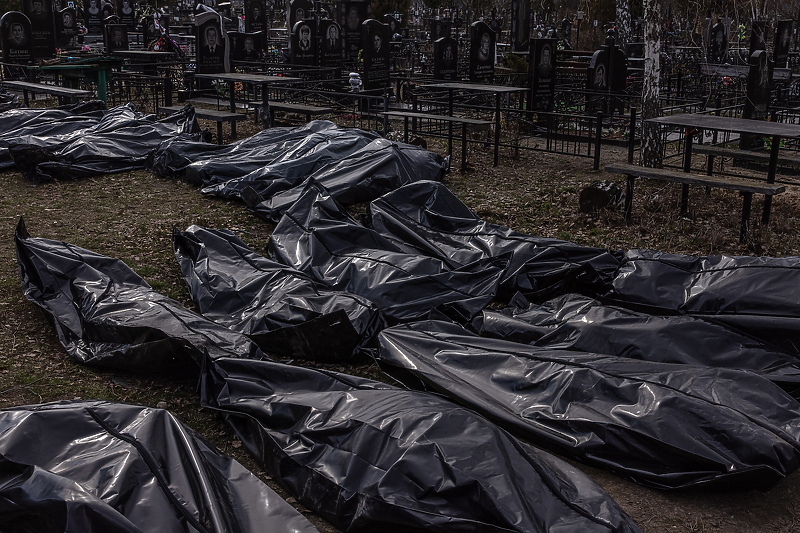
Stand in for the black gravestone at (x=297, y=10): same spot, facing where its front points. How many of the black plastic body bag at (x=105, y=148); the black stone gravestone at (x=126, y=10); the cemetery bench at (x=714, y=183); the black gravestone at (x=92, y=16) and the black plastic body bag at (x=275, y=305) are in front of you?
3

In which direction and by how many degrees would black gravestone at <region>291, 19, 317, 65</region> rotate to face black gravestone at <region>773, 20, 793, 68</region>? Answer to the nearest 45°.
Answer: approximately 90° to its left

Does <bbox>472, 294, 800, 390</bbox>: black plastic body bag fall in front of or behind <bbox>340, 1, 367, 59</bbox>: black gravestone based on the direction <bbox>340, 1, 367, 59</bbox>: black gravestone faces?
in front

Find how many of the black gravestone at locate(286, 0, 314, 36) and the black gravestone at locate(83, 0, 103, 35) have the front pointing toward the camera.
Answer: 2

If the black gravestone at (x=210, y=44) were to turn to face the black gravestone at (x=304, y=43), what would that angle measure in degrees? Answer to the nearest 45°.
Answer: approximately 135° to its left

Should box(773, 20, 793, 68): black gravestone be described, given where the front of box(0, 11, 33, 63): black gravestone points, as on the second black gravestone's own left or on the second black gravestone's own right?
on the second black gravestone's own left

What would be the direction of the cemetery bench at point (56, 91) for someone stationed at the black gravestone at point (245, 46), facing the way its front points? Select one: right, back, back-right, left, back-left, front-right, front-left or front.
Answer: front-right

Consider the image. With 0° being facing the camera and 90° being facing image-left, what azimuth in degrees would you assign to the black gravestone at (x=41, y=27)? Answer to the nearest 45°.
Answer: approximately 0°

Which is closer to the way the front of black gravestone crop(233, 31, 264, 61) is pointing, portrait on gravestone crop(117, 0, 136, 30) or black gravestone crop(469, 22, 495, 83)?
the black gravestone

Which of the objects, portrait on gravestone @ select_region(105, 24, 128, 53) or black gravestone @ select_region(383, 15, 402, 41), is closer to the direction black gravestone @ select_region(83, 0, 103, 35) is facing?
the portrait on gravestone

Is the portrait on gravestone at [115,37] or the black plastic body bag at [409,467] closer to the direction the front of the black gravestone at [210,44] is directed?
the black plastic body bag

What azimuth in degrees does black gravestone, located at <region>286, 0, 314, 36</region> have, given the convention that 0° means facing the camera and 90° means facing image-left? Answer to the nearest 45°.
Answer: approximately 0°
